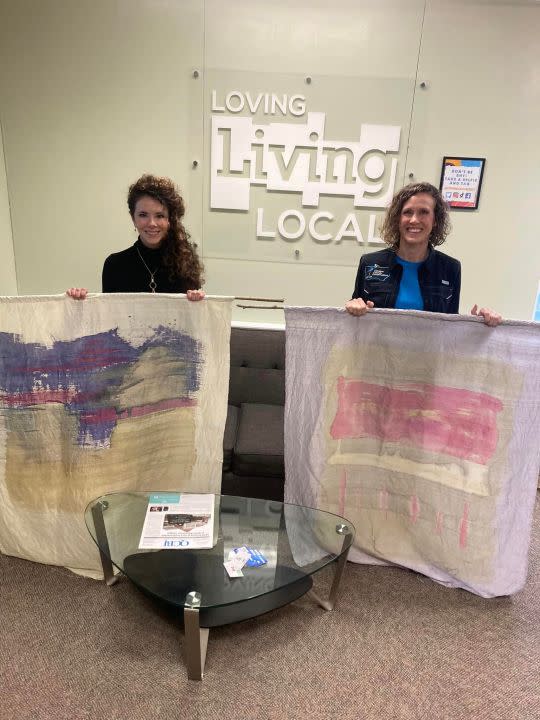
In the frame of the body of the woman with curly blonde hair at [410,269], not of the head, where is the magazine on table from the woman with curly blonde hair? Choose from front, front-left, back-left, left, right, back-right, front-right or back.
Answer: front-right

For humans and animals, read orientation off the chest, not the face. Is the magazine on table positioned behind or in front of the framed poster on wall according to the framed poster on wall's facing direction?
in front

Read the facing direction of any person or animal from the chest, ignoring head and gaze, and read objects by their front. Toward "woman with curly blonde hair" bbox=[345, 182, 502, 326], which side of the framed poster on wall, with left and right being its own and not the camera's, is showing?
front

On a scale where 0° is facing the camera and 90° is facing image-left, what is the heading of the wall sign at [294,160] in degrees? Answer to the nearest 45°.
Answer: approximately 0°

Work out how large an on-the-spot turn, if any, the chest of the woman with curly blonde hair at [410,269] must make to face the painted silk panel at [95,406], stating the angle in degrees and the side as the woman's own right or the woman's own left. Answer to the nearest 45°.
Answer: approximately 45° to the woman's own right

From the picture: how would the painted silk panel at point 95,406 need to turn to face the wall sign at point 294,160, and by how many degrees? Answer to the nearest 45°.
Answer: approximately 135° to its left

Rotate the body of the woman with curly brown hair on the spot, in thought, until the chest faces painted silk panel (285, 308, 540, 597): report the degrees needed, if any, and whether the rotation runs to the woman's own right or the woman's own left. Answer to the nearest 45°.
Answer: approximately 45° to the woman's own left

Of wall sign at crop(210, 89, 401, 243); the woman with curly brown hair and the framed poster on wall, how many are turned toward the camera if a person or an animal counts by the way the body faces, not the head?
3

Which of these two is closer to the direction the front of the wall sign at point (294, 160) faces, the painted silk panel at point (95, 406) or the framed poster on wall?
the painted silk panel

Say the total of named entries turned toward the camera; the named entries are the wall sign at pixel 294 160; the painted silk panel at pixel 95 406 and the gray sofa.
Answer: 3

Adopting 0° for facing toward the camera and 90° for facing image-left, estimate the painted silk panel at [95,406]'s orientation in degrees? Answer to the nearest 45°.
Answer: approximately 0°
